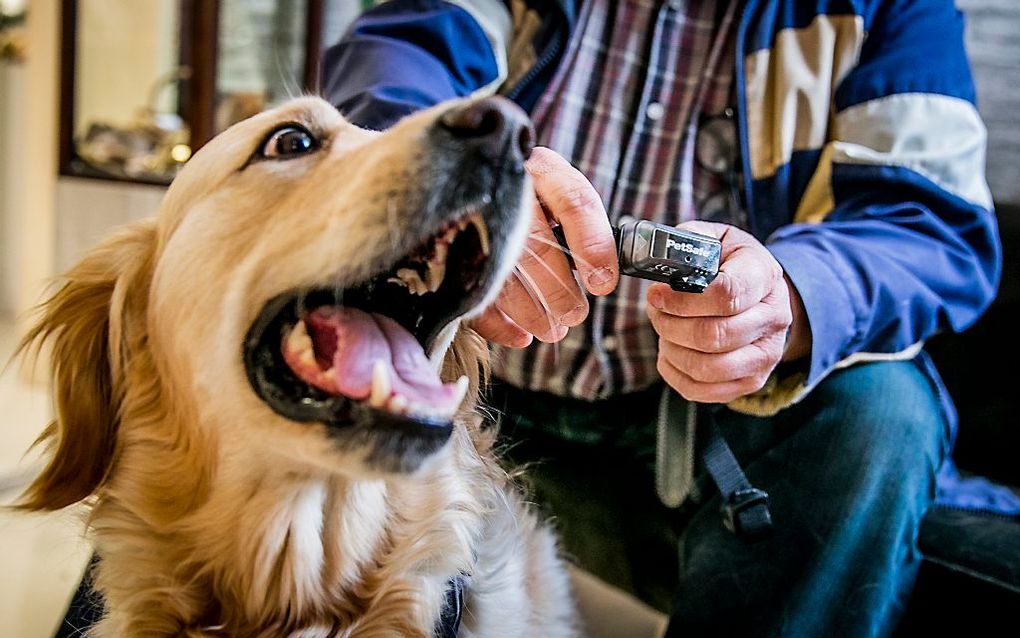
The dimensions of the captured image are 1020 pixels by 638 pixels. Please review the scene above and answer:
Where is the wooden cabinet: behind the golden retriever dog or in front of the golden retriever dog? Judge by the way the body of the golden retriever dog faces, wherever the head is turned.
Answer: behind

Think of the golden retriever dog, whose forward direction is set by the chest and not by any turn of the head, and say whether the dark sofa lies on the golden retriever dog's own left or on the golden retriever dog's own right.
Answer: on the golden retriever dog's own left

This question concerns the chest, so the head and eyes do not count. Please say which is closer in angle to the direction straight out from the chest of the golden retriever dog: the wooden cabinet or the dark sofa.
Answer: the dark sofa
